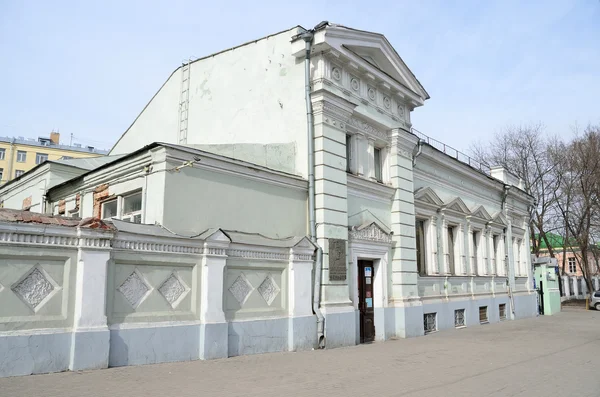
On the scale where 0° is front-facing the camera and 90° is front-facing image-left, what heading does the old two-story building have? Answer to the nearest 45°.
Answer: approximately 315°

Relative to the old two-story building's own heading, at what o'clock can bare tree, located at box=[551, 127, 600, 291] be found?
The bare tree is roughly at 9 o'clock from the old two-story building.

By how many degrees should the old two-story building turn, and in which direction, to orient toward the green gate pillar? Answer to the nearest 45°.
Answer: approximately 90° to its left
